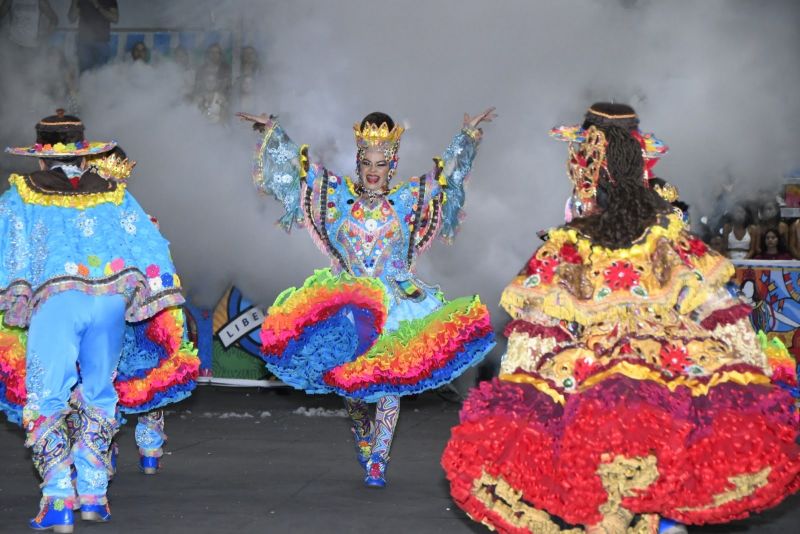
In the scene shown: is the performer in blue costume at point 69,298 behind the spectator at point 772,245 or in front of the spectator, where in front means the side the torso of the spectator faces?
in front

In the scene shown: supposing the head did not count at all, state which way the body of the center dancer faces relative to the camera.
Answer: toward the camera

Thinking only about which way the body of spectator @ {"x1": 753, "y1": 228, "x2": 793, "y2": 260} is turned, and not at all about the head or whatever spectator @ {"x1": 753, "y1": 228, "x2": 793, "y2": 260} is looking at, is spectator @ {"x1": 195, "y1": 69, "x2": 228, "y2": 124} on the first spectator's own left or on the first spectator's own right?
on the first spectator's own right

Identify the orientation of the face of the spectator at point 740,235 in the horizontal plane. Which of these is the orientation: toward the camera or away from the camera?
toward the camera

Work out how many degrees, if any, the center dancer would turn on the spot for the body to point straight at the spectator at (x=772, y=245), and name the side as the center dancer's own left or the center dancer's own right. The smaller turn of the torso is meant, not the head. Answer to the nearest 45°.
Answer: approximately 135° to the center dancer's own left

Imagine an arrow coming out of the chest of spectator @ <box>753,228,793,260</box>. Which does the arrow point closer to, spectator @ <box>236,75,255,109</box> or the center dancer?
the center dancer

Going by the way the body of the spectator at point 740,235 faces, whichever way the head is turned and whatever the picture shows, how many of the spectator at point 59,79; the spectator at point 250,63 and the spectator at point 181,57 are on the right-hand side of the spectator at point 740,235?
3

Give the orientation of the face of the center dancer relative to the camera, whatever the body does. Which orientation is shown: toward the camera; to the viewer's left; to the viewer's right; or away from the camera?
toward the camera

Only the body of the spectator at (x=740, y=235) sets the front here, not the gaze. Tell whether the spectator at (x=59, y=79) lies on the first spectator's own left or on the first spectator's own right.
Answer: on the first spectator's own right

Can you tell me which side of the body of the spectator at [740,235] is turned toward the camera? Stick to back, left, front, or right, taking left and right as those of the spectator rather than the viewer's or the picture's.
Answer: front

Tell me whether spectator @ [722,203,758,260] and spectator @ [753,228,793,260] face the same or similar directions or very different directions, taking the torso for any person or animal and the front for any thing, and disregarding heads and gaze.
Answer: same or similar directions

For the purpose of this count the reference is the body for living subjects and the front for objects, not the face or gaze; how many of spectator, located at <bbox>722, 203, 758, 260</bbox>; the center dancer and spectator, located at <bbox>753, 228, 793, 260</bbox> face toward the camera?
3

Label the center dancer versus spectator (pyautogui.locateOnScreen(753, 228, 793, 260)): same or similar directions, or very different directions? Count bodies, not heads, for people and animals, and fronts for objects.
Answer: same or similar directions

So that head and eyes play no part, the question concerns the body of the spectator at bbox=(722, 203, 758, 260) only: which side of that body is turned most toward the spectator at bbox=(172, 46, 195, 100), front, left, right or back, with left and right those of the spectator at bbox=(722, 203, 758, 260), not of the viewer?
right
